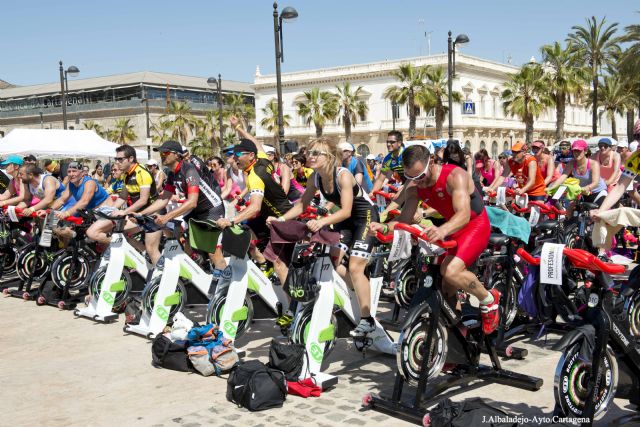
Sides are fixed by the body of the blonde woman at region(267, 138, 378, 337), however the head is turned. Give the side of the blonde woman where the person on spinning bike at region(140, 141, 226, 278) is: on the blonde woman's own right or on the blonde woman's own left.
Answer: on the blonde woman's own right

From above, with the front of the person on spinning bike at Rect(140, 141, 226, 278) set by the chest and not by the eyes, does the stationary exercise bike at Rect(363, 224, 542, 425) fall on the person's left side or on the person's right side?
on the person's left side

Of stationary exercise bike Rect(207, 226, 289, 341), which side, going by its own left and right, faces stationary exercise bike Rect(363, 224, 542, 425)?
left

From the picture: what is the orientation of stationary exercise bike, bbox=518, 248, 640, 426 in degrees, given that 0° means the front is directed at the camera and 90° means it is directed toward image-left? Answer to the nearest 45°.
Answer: approximately 45°

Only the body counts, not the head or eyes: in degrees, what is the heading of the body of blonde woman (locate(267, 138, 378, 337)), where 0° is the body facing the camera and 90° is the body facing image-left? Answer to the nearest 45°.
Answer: approximately 45°

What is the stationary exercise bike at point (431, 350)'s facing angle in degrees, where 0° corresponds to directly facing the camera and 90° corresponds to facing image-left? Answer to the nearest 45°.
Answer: approximately 45°

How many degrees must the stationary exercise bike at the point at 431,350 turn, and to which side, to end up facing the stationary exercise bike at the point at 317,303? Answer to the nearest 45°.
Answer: approximately 90° to its right

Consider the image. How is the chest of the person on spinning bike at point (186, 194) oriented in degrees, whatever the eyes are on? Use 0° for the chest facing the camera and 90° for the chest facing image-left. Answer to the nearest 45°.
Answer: approximately 45°
